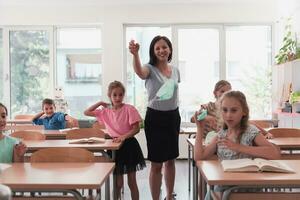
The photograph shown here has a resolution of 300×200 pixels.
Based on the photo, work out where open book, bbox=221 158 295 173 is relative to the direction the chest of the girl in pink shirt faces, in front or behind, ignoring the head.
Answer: in front

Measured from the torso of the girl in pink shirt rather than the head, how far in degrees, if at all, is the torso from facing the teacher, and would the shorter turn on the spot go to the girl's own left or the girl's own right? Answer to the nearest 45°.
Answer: approximately 45° to the girl's own left

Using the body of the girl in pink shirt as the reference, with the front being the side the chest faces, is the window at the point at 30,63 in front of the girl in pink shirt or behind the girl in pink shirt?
behind

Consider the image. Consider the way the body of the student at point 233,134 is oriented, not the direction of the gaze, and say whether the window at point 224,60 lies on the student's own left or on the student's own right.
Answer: on the student's own right

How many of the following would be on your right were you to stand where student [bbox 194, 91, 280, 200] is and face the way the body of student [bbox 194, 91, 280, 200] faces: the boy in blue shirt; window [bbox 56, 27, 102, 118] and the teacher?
3

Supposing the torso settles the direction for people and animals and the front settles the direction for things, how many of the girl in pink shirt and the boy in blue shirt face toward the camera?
2

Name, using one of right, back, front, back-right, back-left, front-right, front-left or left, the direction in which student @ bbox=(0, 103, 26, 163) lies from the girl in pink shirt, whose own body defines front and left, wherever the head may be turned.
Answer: front-right

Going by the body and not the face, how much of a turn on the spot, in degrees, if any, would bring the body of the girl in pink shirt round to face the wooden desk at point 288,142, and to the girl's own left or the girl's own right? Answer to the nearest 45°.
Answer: approximately 90° to the girl's own left

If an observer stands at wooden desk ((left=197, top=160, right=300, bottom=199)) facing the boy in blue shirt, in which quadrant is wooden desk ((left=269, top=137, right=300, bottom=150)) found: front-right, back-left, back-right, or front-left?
front-right

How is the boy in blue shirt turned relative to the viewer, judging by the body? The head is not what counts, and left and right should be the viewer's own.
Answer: facing the viewer

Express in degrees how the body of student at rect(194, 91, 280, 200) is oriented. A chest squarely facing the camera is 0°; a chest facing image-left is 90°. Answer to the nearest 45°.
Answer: approximately 45°

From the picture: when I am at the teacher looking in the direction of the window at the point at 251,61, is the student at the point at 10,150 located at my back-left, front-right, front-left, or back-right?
back-left

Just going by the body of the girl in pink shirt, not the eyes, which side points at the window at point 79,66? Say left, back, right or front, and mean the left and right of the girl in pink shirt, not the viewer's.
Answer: back

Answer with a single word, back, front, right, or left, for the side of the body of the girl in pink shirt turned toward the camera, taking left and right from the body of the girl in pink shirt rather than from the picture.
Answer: front

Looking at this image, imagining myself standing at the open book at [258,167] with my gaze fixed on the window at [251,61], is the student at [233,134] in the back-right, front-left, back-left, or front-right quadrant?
front-left
